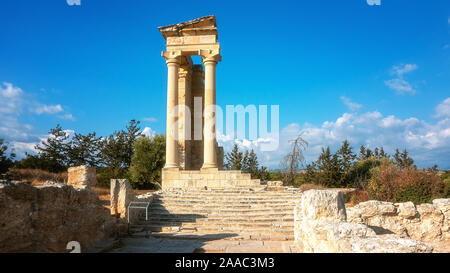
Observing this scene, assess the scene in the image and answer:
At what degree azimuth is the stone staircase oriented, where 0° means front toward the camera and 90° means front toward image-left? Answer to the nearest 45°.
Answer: approximately 0°

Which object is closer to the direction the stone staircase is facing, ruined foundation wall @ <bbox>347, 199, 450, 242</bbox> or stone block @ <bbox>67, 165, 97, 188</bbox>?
the ruined foundation wall

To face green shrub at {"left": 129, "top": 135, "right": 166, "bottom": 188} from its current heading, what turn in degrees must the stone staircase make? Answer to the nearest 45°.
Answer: approximately 180°

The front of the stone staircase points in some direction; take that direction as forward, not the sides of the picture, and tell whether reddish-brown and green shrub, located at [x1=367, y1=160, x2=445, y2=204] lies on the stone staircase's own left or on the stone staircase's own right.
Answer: on the stone staircase's own left

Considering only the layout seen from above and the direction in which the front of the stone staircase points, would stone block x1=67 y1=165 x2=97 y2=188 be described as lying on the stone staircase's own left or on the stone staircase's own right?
on the stone staircase's own right

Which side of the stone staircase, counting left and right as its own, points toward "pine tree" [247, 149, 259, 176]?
back

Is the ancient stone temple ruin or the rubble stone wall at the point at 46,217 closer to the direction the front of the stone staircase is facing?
the rubble stone wall

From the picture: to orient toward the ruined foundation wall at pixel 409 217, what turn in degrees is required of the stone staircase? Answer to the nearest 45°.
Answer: approximately 45° to its left

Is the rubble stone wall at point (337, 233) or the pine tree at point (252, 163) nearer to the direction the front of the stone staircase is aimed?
the rubble stone wall
